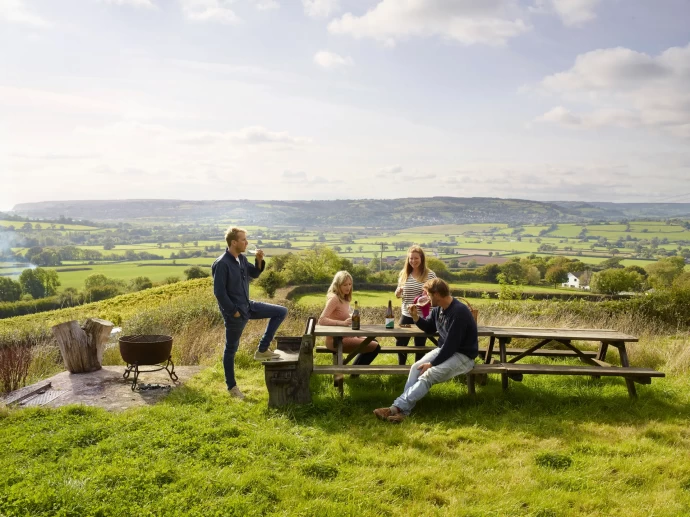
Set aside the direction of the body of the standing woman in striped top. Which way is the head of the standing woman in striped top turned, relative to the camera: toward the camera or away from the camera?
toward the camera

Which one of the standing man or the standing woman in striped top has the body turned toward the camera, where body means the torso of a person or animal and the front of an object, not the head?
the standing woman in striped top

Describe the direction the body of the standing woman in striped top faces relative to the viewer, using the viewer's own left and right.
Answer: facing the viewer

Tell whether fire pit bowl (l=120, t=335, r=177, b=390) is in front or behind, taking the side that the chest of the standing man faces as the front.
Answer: behind

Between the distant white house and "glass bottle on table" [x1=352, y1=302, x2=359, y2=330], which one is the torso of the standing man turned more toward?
the glass bottle on table

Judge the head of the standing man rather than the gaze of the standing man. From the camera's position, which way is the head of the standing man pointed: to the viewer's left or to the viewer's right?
to the viewer's right

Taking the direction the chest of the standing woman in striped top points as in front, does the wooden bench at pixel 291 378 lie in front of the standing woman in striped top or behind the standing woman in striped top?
in front

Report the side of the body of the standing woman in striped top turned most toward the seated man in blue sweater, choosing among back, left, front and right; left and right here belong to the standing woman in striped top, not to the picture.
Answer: front

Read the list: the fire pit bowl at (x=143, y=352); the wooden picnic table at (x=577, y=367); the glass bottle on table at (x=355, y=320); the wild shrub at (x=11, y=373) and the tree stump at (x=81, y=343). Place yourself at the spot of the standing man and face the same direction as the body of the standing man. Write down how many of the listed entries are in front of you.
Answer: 2

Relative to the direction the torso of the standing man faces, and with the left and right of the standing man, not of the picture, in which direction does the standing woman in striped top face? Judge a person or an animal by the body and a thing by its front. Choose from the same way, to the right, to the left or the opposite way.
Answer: to the right

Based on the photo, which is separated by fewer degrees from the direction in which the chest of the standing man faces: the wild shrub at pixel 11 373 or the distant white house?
the distant white house

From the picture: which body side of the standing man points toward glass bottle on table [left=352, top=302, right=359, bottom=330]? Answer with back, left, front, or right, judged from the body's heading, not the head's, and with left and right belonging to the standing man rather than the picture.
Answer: front

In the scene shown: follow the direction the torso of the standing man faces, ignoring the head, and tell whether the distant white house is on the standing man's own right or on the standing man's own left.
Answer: on the standing man's own left

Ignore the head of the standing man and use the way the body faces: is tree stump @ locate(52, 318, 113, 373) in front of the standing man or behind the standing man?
behind

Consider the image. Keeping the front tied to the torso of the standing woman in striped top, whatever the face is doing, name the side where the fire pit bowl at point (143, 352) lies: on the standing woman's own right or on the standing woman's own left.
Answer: on the standing woman's own right

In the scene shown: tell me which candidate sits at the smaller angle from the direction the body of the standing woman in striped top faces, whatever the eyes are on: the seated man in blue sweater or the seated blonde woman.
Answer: the seated man in blue sweater

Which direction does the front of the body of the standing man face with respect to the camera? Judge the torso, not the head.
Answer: to the viewer's right

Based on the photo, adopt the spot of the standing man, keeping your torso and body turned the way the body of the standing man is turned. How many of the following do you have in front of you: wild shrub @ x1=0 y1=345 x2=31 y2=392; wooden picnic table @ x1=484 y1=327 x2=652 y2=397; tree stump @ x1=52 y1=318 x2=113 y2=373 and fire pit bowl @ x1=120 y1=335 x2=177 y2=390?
1

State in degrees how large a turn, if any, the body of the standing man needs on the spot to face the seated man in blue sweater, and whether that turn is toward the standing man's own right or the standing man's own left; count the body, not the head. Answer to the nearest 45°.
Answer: approximately 45° to the standing man's own right

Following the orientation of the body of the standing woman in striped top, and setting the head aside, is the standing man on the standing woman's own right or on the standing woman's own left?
on the standing woman's own right
